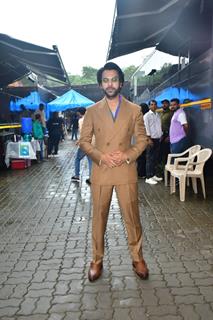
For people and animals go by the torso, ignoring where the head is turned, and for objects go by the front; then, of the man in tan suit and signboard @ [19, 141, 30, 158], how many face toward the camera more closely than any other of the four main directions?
2

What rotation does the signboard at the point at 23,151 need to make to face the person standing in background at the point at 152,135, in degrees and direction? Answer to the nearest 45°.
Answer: approximately 45° to its left

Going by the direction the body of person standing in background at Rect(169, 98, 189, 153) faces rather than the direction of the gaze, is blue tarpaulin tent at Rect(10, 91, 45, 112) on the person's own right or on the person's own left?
on the person's own right

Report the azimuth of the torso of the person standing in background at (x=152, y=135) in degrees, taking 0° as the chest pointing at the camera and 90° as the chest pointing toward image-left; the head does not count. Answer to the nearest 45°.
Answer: approximately 315°

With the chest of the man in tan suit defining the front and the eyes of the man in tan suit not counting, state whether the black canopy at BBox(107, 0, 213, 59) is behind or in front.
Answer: behind

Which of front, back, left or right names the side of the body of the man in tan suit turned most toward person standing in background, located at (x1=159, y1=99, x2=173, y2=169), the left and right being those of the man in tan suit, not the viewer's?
back
